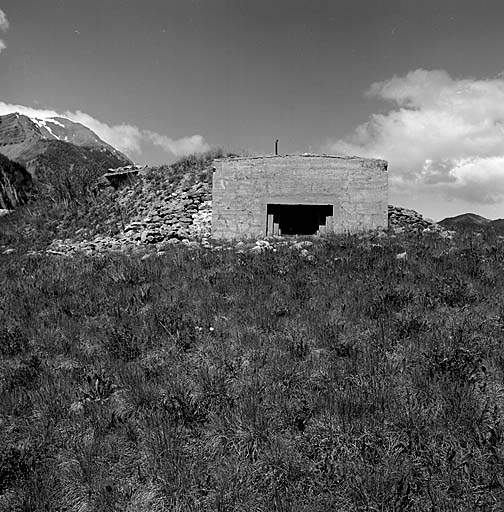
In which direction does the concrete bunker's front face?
toward the camera

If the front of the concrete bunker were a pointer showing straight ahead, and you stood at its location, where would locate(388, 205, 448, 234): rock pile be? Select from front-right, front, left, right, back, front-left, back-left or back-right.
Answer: back-left
